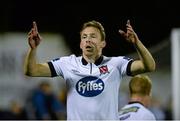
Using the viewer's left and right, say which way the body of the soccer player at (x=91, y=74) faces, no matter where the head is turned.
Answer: facing the viewer

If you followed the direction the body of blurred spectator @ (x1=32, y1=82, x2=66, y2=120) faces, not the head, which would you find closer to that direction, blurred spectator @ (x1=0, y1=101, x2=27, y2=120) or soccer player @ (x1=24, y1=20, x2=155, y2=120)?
the soccer player

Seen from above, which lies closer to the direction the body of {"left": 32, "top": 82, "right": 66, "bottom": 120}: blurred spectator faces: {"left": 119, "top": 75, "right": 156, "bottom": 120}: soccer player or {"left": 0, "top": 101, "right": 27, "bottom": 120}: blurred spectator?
the soccer player

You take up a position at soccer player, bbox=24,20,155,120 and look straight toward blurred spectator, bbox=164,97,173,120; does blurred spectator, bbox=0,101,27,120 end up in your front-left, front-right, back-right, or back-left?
front-left

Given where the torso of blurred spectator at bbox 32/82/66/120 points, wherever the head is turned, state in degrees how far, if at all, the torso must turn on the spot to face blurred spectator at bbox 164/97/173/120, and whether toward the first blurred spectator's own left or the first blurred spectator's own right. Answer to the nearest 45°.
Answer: approximately 45° to the first blurred spectator's own left

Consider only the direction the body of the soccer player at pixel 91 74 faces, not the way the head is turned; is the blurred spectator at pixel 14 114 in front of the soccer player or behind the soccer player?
behind

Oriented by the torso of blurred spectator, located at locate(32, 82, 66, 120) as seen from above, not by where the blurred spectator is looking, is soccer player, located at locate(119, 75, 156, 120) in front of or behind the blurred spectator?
in front

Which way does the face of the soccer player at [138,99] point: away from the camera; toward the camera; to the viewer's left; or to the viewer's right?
away from the camera

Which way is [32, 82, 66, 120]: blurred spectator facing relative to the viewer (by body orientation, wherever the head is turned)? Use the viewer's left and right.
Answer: facing the viewer and to the right of the viewer

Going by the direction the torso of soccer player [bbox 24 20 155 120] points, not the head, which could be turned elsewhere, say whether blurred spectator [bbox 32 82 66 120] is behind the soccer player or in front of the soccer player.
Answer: behind

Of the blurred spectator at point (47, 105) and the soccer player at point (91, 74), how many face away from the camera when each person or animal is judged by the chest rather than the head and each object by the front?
0
